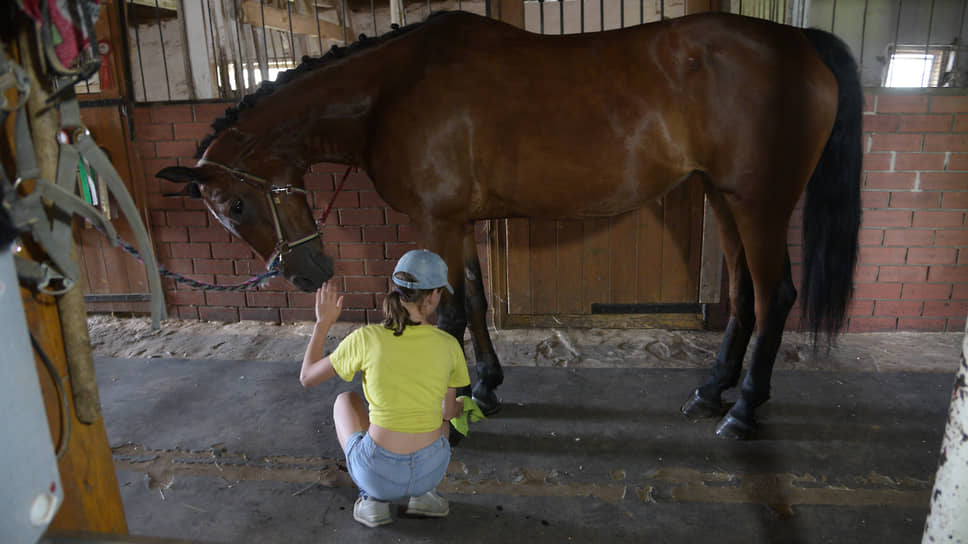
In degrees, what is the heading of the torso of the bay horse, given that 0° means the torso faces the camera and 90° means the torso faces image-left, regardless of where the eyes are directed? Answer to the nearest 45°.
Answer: approximately 90°

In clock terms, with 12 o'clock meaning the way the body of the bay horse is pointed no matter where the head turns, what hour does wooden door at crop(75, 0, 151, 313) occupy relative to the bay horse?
The wooden door is roughly at 1 o'clock from the bay horse.

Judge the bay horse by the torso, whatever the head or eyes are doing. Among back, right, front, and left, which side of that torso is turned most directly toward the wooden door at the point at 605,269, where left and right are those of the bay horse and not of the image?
right
